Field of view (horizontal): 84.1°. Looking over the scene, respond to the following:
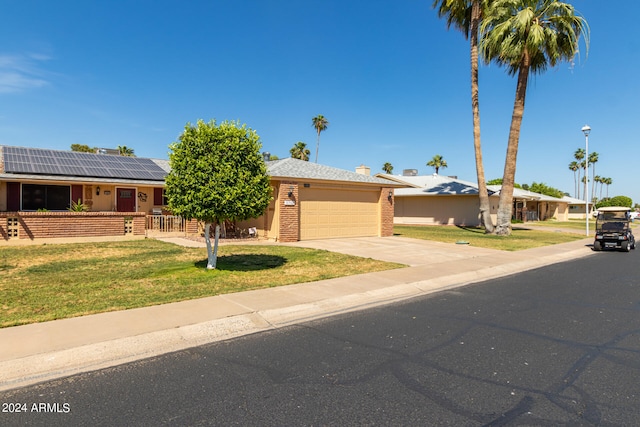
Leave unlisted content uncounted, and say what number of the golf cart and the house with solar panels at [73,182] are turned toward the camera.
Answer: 2

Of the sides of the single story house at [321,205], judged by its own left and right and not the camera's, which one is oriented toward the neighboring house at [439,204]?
left

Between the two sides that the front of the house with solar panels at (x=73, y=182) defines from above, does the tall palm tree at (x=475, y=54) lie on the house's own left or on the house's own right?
on the house's own left

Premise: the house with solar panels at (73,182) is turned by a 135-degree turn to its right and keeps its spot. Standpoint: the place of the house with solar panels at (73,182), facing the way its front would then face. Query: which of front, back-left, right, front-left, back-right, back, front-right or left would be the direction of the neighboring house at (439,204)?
back-right

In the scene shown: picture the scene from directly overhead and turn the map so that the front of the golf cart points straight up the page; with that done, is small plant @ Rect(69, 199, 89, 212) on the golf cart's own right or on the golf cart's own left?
on the golf cart's own right

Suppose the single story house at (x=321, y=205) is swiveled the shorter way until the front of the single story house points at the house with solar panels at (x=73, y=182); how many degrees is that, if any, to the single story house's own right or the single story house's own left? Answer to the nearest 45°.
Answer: approximately 135° to the single story house's own right

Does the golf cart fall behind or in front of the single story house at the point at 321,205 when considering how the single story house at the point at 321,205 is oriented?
in front

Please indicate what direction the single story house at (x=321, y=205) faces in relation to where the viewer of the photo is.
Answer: facing the viewer and to the right of the viewer

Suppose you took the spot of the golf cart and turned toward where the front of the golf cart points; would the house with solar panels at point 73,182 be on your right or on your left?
on your right

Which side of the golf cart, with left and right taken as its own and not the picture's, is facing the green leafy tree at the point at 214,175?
front

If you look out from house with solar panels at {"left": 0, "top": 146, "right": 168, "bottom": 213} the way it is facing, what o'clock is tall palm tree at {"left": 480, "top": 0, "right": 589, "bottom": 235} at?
The tall palm tree is roughly at 10 o'clock from the house with solar panels.
